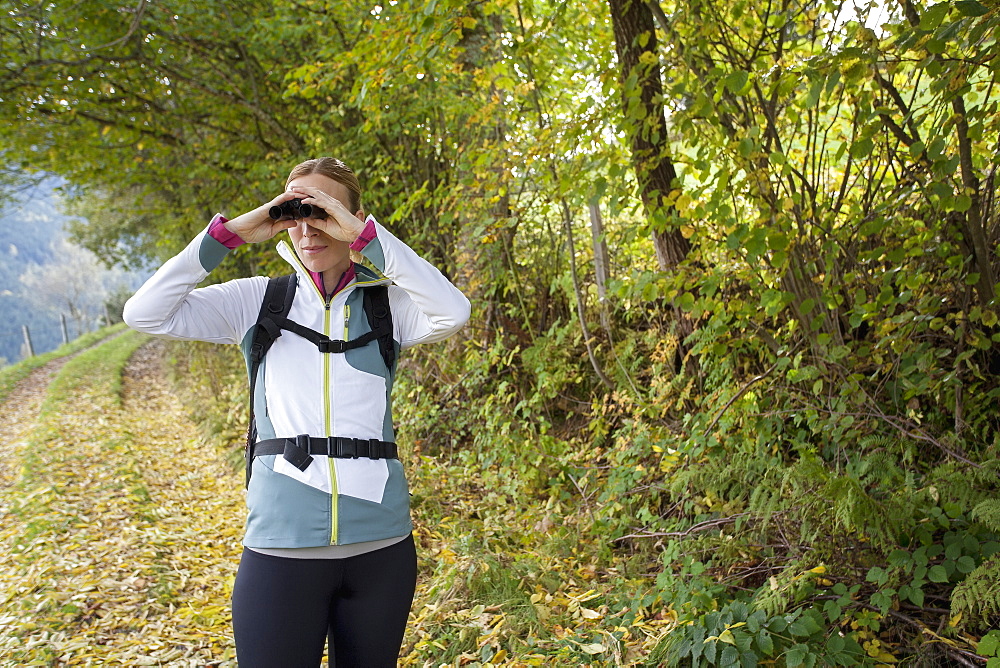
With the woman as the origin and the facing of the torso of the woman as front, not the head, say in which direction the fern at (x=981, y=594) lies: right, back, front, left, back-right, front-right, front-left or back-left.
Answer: left

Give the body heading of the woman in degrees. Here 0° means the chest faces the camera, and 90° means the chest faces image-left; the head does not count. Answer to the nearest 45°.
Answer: approximately 0°
